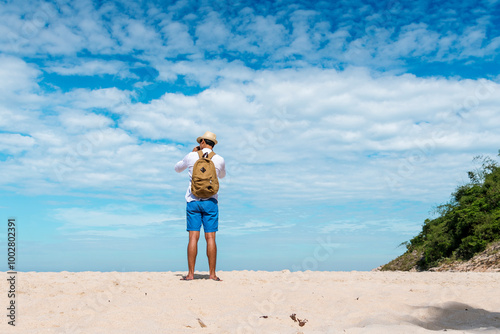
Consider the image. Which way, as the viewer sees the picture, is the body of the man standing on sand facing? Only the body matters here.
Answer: away from the camera

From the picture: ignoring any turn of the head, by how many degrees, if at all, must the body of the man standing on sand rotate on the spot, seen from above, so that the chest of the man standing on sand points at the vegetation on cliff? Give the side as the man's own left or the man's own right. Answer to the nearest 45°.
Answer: approximately 45° to the man's own right
